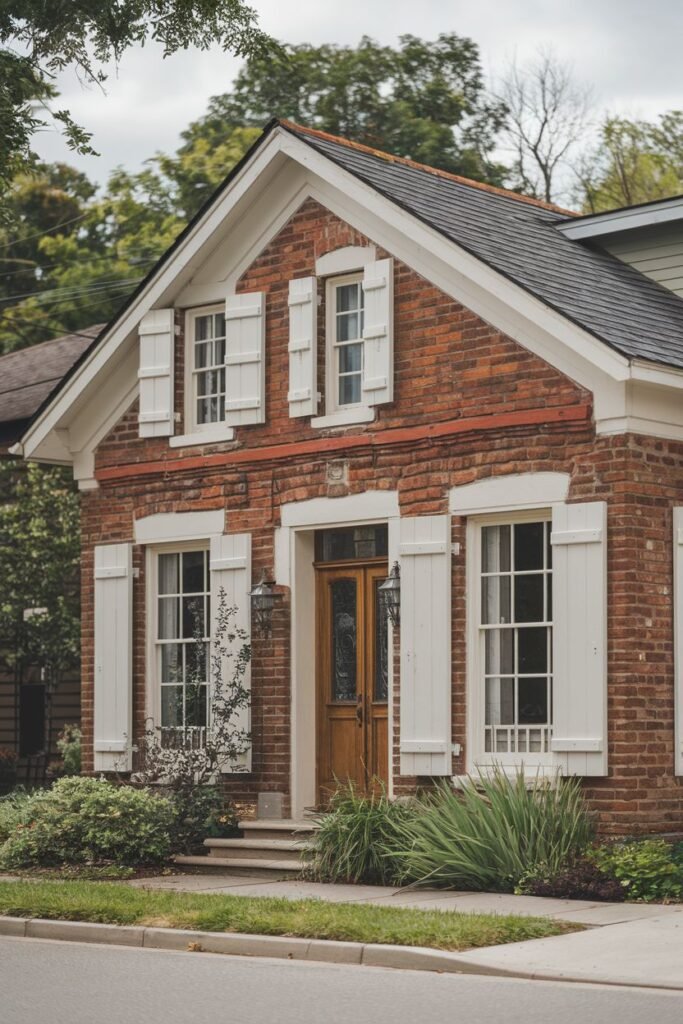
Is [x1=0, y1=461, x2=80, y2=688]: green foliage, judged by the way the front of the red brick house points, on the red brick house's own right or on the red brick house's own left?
on the red brick house's own right

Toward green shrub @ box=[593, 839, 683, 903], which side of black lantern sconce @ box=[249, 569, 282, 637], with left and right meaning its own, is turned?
left

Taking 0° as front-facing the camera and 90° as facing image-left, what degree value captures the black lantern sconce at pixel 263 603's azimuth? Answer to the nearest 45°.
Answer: approximately 45°

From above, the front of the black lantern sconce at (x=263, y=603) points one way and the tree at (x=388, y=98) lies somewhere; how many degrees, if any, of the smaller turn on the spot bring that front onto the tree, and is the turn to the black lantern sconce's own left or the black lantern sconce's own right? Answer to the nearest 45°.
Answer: approximately 135° to the black lantern sconce's own right

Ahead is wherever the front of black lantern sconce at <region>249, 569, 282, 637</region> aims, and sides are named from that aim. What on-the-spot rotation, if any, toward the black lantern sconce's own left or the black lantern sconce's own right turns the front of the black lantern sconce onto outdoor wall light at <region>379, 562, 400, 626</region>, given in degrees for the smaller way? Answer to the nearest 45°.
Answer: approximately 90° to the black lantern sconce's own left

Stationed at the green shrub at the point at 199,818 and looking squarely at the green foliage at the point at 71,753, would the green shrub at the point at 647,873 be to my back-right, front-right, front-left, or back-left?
back-right

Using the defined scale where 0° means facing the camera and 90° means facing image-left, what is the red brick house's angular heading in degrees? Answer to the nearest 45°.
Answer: approximately 45°
